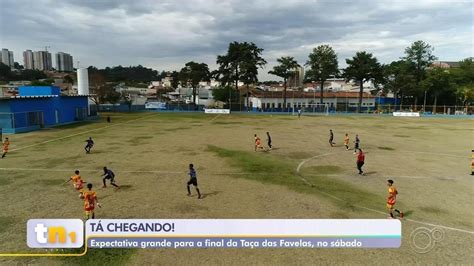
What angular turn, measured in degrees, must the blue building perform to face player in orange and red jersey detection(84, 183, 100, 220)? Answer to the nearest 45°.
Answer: approximately 45° to its right

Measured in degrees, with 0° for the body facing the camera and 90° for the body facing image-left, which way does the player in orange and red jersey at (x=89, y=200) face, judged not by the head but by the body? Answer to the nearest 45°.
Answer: approximately 180°

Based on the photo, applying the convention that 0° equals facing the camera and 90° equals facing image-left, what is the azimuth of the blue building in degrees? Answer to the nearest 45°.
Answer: approximately 315°

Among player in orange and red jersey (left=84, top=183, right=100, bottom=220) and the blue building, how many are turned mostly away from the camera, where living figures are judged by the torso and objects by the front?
1

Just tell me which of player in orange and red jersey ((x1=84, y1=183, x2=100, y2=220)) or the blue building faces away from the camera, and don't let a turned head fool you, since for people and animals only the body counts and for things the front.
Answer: the player in orange and red jersey

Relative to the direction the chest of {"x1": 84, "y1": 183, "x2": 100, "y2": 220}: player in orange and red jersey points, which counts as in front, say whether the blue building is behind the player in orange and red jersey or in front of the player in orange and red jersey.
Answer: in front
